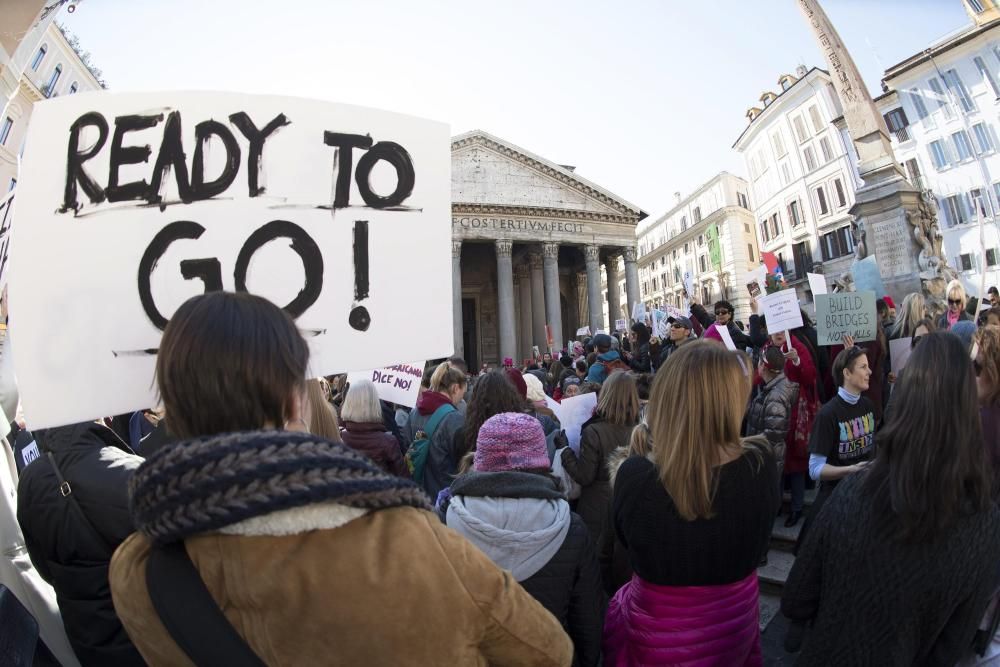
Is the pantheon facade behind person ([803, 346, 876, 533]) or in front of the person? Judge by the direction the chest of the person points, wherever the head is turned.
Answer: behind

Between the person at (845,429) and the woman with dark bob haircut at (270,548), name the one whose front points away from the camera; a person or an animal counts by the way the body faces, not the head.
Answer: the woman with dark bob haircut

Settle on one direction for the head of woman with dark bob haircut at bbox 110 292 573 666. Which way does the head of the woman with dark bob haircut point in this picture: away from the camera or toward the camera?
away from the camera

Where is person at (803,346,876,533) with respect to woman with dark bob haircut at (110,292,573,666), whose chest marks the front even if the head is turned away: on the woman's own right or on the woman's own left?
on the woman's own right

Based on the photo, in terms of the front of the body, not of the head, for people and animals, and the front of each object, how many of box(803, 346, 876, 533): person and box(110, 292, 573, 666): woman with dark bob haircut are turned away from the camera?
1

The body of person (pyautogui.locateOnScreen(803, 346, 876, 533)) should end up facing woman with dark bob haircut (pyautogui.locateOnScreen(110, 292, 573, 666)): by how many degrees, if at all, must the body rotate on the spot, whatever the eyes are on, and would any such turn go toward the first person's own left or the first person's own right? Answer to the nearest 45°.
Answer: approximately 45° to the first person's own right

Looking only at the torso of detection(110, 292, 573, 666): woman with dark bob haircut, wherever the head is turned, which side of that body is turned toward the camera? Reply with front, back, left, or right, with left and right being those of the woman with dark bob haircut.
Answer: back

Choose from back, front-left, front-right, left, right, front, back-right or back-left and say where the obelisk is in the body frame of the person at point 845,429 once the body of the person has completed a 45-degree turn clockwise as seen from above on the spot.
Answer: back
